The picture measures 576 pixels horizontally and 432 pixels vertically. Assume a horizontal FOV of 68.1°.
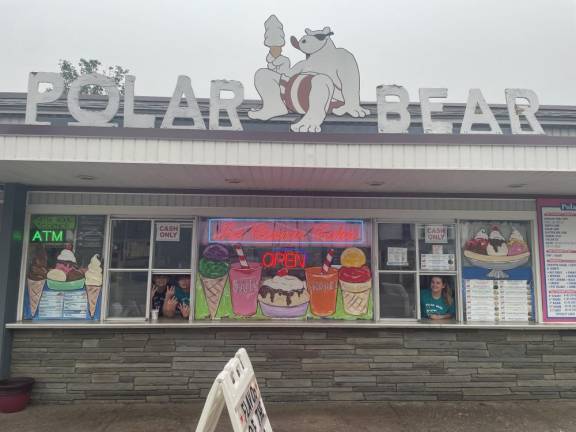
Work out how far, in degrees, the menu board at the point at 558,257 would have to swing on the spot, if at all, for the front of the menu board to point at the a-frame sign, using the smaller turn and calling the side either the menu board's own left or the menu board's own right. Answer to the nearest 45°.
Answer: approximately 45° to the menu board's own right

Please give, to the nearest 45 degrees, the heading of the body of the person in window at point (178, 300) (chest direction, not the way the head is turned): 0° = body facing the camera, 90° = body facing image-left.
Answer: approximately 0°
